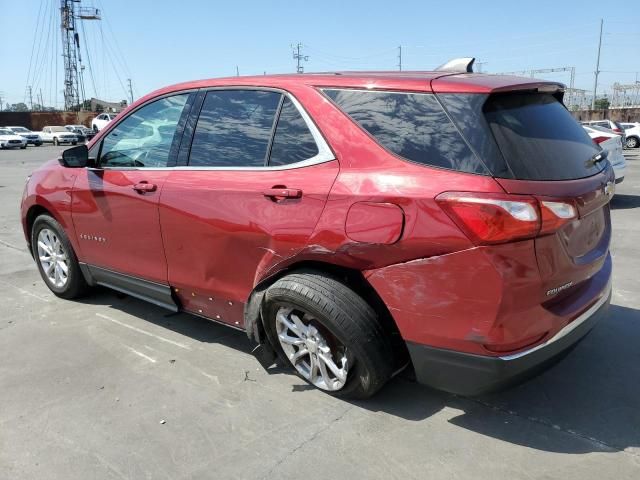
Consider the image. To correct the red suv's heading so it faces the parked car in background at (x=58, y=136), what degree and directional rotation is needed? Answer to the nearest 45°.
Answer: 0° — it already faces it

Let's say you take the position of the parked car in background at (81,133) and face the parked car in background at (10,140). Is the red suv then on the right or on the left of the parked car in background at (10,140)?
left

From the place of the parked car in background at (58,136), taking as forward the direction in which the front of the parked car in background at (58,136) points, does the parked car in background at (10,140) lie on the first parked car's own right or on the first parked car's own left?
on the first parked car's own right

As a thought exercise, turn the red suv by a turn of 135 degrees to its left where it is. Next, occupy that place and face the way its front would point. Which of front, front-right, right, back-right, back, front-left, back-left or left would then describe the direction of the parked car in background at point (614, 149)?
back-left

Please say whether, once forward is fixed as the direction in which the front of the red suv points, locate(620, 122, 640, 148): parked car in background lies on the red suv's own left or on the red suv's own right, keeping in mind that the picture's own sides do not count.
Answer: on the red suv's own right

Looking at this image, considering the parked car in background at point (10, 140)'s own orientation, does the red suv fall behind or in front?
in front

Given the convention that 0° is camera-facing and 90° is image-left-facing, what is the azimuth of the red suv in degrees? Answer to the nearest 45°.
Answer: approximately 135°

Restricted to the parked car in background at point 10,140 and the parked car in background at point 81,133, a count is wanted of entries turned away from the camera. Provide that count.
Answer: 0

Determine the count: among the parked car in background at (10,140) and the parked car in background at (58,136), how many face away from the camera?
0
